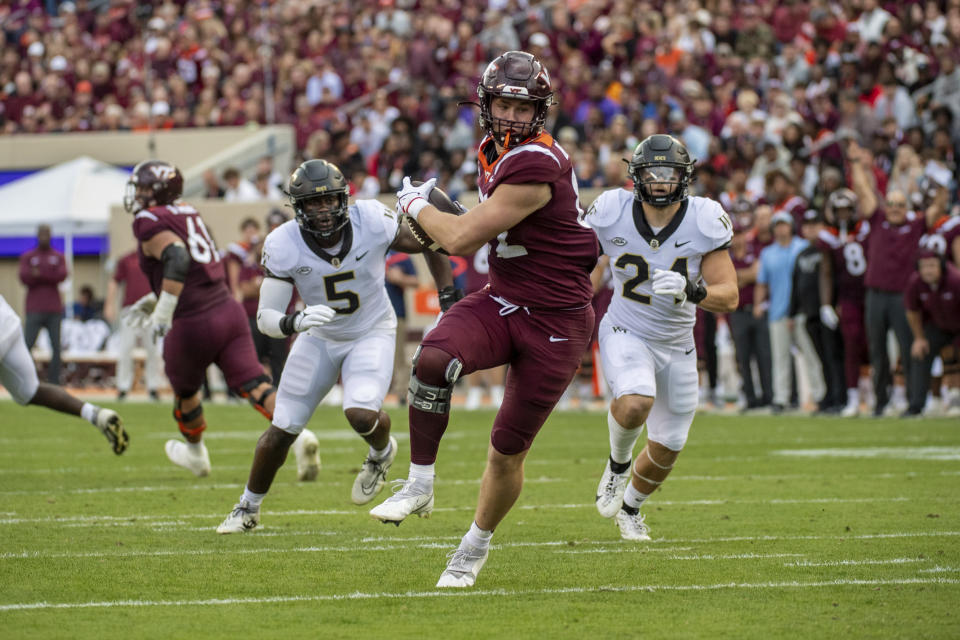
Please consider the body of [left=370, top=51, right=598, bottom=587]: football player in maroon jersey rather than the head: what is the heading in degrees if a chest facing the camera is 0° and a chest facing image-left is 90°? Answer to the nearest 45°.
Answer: approximately 45°

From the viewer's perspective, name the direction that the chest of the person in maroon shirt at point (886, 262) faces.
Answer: toward the camera

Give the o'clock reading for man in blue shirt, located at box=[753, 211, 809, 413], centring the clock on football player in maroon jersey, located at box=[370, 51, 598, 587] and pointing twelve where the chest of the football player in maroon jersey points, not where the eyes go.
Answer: The man in blue shirt is roughly at 5 o'clock from the football player in maroon jersey.

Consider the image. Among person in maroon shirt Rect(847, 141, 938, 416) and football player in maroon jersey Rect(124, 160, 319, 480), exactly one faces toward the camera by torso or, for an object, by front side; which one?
person in maroon shirt Rect(847, 141, 938, 416)

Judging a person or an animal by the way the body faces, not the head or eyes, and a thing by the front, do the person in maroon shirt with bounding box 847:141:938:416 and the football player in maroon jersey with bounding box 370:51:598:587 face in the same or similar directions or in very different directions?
same or similar directions

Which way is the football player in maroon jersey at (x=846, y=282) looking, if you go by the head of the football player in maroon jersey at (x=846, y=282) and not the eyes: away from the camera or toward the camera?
toward the camera

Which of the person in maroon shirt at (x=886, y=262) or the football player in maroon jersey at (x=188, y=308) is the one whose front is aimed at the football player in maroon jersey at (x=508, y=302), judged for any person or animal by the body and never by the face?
the person in maroon shirt at (x=886, y=262)

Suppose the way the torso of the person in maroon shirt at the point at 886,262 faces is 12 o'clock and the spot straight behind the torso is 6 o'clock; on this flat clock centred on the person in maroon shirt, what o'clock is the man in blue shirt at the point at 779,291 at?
The man in blue shirt is roughly at 4 o'clock from the person in maroon shirt.

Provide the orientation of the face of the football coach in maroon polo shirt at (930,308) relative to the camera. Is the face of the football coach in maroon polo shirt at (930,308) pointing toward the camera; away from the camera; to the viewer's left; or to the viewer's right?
toward the camera

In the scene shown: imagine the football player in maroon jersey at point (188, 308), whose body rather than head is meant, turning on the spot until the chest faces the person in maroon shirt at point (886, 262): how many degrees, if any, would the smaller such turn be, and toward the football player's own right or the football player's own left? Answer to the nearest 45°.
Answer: approximately 90° to the football player's own right

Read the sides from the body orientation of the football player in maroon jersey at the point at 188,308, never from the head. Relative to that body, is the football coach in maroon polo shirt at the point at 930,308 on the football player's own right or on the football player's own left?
on the football player's own right

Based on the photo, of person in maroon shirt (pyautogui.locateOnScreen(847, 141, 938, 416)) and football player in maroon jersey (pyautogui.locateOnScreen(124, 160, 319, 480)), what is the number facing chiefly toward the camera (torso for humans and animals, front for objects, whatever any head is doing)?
1
